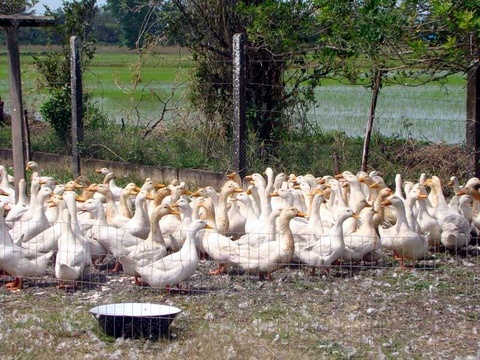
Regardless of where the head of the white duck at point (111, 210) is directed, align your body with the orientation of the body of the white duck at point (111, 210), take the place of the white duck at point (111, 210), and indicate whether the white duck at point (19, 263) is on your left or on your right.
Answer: on your left

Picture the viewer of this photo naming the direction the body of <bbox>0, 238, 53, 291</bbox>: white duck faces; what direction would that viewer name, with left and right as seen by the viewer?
facing to the left of the viewer

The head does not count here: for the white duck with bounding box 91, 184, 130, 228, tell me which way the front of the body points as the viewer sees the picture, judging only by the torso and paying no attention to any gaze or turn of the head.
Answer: to the viewer's left

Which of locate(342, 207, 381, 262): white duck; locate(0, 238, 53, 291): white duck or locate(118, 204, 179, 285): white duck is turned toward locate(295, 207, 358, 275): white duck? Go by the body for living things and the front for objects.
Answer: locate(118, 204, 179, 285): white duck

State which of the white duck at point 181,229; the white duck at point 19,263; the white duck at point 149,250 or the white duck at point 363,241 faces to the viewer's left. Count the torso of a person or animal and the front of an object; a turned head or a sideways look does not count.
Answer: the white duck at point 19,263

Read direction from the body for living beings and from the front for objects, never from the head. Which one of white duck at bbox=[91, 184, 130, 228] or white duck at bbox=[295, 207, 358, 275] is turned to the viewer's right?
white duck at bbox=[295, 207, 358, 275]

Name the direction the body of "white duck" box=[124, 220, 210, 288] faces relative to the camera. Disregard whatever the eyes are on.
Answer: to the viewer's right

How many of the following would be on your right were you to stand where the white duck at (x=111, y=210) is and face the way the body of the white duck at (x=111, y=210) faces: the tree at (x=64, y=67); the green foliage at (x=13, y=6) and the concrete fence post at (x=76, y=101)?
3

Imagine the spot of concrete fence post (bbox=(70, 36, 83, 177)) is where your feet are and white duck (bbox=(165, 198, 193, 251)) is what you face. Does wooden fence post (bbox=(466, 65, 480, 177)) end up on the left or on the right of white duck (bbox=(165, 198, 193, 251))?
left

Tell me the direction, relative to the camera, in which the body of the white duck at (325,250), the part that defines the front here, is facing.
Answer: to the viewer's right

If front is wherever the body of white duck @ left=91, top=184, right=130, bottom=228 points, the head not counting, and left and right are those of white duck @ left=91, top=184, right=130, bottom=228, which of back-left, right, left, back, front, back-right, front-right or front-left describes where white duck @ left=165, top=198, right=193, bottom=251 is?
back-left

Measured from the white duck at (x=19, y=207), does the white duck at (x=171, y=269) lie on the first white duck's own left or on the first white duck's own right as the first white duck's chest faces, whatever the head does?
on the first white duck's own right

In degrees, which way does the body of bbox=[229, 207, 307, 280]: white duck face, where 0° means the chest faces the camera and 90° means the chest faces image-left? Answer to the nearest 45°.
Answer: approximately 270°
